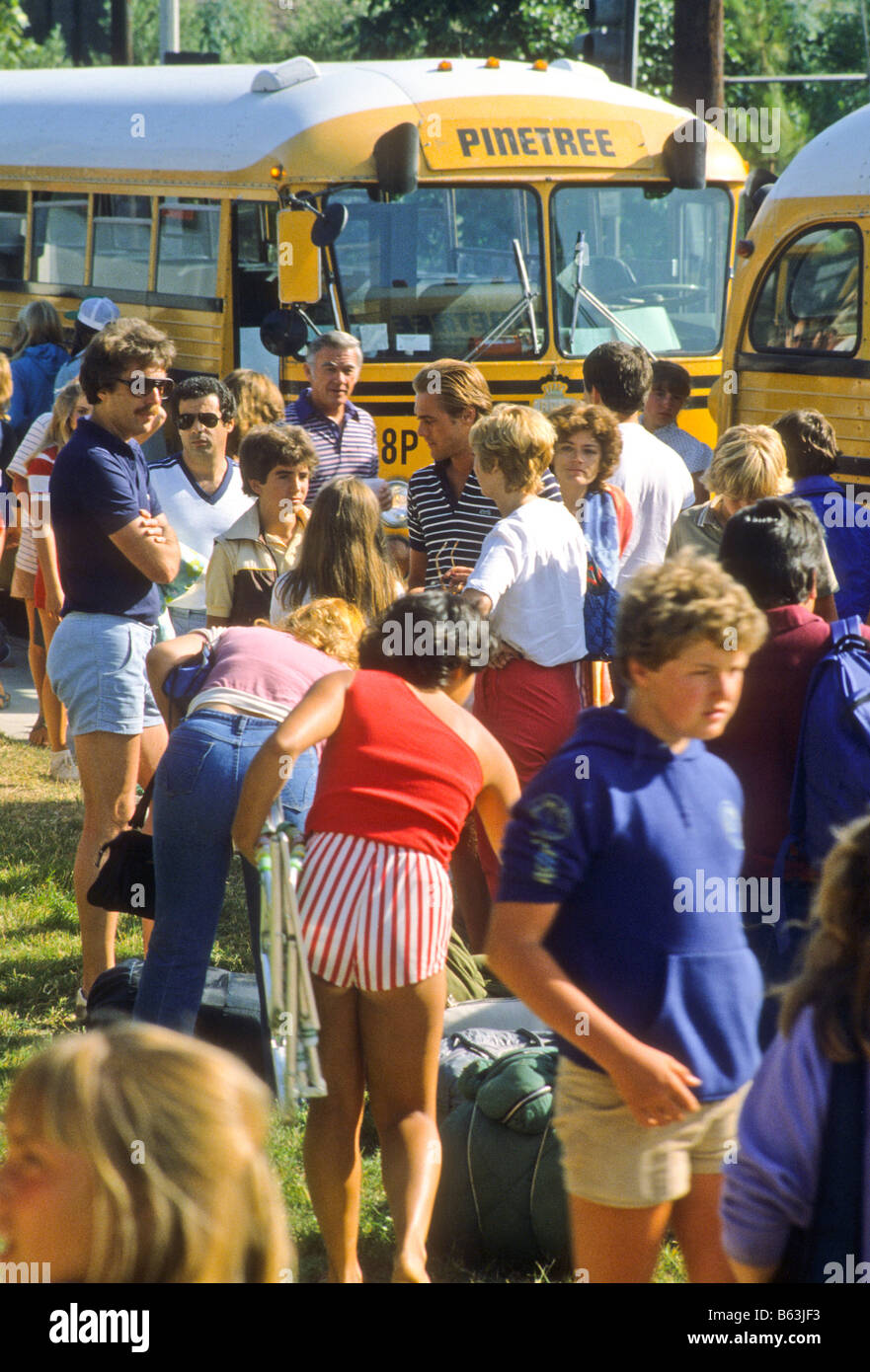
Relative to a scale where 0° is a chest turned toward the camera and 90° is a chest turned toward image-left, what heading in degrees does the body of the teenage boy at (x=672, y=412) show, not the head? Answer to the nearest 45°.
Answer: approximately 0°

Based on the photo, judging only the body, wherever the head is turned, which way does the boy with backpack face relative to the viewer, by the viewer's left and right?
facing away from the viewer and to the left of the viewer

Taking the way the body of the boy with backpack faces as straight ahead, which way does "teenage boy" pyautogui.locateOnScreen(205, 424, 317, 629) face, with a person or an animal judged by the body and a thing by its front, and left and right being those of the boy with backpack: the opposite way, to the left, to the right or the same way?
the opposite way

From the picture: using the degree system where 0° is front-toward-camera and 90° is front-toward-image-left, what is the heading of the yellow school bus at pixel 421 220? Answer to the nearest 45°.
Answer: approximately 315°

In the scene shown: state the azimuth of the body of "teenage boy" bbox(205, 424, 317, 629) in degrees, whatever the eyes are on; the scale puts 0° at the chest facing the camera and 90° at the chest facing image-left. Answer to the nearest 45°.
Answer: approximately 315°

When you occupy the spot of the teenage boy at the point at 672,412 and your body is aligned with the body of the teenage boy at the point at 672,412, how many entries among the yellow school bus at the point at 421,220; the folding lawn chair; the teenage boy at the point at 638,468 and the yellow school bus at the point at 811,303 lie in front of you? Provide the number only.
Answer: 2
